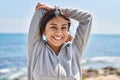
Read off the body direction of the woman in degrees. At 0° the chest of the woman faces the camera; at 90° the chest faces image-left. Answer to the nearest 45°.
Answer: approximately 0°
